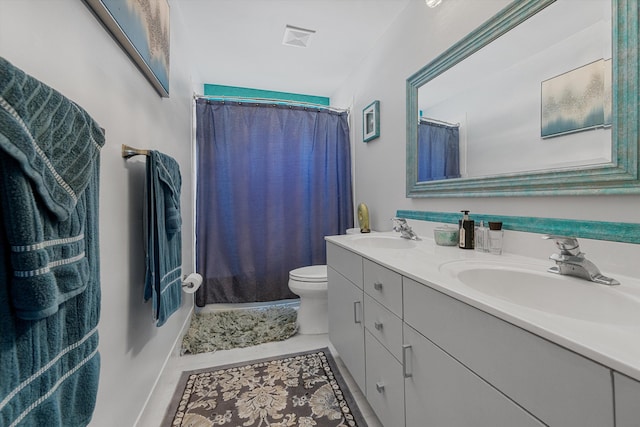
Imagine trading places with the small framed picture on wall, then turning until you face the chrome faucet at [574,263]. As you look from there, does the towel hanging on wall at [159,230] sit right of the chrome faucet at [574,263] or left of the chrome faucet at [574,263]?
right

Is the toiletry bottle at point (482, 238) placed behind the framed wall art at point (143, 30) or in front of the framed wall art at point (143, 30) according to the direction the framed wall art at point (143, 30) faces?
in front

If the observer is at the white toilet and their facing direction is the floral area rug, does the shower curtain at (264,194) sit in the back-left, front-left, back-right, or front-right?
back-right

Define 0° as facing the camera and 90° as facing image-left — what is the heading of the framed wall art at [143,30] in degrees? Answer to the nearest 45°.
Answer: approximately 270°
